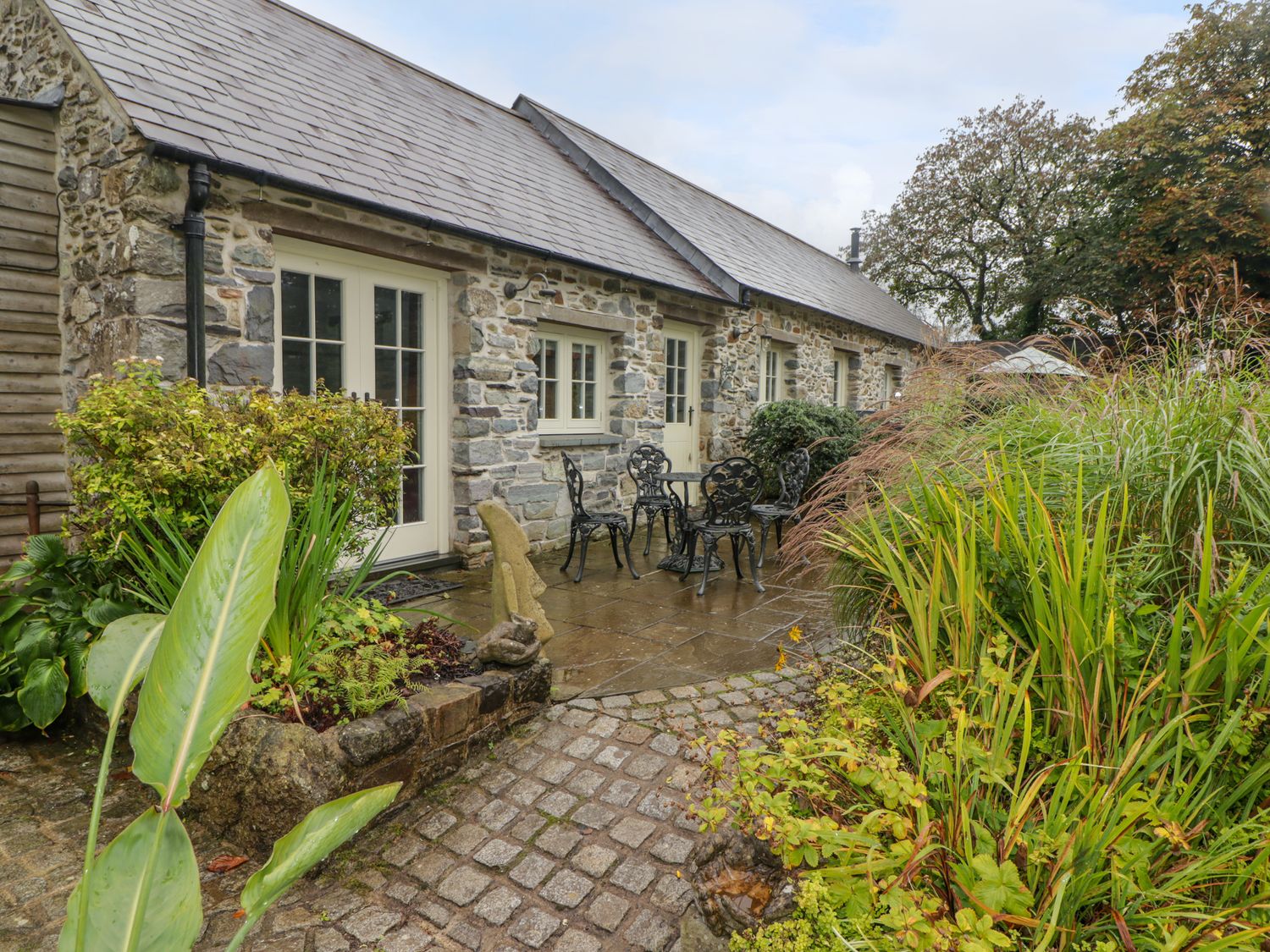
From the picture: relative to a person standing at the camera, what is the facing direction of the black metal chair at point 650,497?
facing the viewer and to the right of the viewer

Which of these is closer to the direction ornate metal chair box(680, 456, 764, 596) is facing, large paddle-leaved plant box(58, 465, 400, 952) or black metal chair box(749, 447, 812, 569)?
the black metal chair

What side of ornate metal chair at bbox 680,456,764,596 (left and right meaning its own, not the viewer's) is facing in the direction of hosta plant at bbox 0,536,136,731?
left

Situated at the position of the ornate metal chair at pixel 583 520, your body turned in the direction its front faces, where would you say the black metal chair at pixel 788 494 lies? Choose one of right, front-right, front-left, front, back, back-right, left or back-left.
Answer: front

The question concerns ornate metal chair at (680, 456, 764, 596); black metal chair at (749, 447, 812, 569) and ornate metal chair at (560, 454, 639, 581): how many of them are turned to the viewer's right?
1

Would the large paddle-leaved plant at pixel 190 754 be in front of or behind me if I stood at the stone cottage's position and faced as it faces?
in front

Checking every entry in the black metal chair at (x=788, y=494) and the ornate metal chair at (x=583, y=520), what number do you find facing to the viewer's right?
1

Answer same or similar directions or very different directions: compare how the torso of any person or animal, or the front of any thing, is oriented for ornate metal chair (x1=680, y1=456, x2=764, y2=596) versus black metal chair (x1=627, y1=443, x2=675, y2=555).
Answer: very different directions

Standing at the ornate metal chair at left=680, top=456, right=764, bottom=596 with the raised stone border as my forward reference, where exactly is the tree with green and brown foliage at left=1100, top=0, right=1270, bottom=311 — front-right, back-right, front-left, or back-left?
back-left

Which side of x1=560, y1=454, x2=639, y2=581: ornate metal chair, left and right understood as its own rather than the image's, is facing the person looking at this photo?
right

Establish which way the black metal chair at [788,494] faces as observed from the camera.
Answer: facing the viewer and to the left of the viewer

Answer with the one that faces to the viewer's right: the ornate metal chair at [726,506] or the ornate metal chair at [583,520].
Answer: the ornate metal chair at [583,520]

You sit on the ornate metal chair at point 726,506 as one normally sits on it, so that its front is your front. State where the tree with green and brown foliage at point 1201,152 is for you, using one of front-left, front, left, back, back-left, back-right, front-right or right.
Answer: right

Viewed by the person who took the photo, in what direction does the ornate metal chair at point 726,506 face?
facing away from the viewer and to the left of the viewer

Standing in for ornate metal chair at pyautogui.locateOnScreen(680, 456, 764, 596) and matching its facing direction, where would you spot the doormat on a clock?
The doormat is roughly at 10 o'clock from the ornate metal chair.
